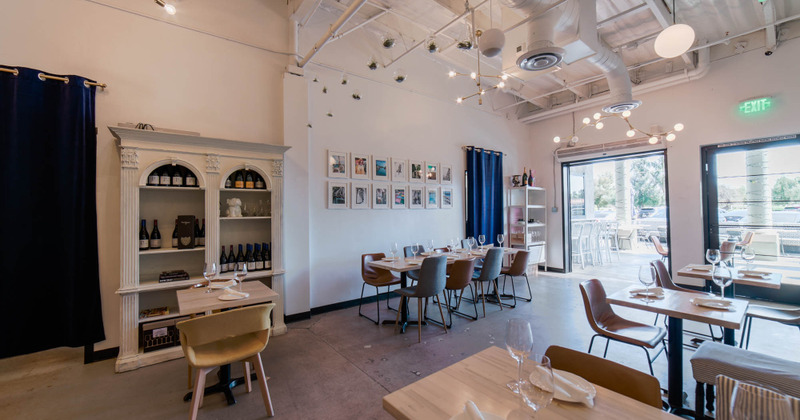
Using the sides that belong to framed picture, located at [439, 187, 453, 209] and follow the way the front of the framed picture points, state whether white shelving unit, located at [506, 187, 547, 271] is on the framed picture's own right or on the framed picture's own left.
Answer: on the framed picture's own left

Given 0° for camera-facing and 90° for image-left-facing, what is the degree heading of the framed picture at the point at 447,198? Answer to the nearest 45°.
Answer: approximately 315°

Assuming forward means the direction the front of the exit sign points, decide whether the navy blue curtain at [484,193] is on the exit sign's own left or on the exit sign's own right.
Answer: on the exit sign's own right

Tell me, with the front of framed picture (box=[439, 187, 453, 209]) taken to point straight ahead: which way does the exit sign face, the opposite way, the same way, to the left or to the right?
to the right

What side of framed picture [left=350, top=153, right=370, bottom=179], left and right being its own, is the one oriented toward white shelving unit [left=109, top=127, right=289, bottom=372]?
right

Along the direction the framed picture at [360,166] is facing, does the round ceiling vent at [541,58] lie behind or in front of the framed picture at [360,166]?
in front

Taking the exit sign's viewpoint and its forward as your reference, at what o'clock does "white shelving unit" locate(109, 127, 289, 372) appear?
The white shelving unit is roughly at 1 o'clock from the exit sign.

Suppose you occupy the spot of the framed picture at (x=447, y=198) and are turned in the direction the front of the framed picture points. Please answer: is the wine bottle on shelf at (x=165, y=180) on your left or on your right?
on your right

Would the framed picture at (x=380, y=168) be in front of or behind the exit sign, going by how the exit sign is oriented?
in front

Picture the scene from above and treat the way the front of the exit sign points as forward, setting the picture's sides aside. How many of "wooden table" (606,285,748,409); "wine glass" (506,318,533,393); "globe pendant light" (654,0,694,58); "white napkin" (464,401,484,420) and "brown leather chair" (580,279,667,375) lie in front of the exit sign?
5

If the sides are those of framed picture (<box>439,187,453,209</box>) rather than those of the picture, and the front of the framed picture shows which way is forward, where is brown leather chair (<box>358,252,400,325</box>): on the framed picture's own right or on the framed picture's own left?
on the framed picture's own right

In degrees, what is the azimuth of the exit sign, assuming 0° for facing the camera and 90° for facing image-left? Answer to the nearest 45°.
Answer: approximately 0°

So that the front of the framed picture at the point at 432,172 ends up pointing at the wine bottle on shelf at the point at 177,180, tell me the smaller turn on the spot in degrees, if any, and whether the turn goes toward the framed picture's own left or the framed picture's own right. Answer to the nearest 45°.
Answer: approximately 90° to the framed picture's own right

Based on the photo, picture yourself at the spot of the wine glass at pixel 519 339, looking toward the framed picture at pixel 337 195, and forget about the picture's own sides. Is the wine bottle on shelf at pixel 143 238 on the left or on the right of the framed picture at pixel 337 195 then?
left

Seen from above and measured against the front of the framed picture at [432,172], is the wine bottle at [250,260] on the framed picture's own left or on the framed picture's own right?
on the framed picture's own right

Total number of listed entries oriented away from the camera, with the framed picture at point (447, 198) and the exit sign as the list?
0
